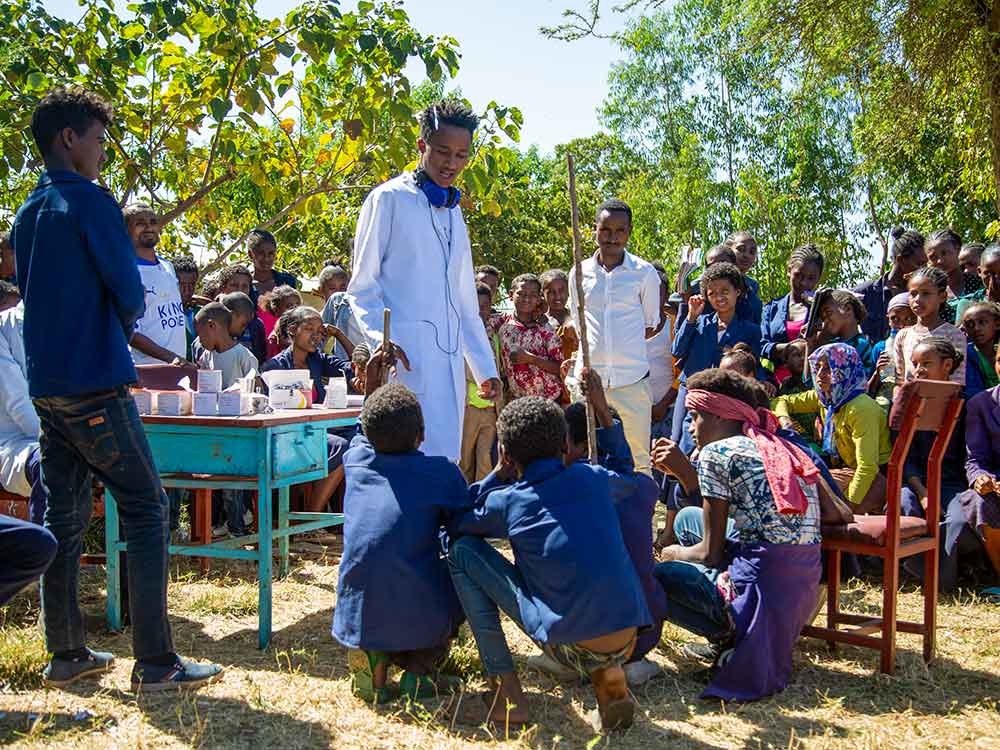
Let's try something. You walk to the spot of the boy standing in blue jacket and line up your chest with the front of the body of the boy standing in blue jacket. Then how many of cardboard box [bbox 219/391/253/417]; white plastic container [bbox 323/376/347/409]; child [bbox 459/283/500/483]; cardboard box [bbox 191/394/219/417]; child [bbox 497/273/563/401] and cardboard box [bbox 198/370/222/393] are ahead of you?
6

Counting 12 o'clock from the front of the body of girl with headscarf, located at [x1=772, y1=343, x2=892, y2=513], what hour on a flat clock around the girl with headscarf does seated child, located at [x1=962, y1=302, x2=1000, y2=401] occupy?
The seated child is roughly at 6 o'clock from the girl with headscarf.

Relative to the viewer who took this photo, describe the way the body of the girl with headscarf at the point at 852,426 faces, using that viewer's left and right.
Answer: facing the viewer and to the left of the viewer

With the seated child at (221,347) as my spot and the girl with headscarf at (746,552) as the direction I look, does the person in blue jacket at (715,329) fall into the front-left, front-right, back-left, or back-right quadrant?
front-left

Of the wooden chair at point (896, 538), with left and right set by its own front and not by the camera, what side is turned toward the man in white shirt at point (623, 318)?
front

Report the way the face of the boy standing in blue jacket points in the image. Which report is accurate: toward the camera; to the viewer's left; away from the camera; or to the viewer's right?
to the viewer's right

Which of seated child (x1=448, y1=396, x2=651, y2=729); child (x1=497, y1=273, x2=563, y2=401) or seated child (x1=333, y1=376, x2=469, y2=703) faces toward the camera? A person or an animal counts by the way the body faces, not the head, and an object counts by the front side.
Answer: child (x1=497, y1=273, x2=563, y2=401)

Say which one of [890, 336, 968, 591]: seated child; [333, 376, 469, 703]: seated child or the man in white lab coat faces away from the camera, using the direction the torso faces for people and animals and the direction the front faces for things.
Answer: [333, 376, 469, 703]: seated child

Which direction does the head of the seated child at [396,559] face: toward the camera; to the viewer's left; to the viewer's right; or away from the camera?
away from the camera

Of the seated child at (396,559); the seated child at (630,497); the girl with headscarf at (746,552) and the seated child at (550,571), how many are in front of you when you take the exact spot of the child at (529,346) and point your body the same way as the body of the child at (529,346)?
4

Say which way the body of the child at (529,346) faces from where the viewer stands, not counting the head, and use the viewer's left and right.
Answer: facing the viewer

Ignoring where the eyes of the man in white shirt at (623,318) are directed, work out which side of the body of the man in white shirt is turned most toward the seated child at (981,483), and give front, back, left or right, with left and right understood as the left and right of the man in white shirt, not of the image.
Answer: left

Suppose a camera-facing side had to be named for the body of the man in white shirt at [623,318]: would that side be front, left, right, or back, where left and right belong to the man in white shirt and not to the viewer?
front

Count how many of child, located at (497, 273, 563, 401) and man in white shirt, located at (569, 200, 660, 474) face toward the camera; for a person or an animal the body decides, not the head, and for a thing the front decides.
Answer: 2

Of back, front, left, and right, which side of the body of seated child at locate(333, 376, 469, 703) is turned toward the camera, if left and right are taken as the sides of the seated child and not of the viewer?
back

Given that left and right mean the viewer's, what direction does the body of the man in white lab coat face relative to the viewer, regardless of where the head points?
facing the viewer and to the right of the viewer

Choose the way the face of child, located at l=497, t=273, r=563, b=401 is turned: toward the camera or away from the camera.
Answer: toward the camera

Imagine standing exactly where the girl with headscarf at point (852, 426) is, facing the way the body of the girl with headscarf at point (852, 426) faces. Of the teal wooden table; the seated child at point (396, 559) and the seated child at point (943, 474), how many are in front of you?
2
